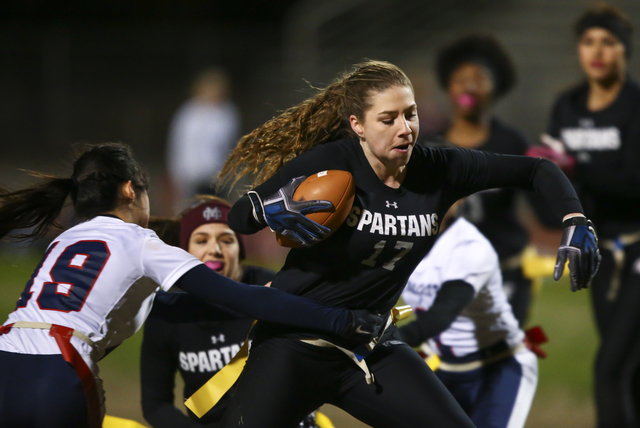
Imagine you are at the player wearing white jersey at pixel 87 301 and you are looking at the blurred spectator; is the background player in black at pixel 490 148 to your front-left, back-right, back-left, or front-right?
front-right

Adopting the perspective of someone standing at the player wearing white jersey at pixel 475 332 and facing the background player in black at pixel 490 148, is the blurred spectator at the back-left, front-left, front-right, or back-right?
front-left

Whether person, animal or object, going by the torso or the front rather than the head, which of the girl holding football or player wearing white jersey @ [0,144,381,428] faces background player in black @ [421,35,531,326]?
the player wearing white jersey

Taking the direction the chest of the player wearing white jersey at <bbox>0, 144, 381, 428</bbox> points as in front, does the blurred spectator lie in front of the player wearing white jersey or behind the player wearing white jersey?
in front

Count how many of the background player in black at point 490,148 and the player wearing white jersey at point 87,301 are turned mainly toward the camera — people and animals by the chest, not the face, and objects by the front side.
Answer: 1

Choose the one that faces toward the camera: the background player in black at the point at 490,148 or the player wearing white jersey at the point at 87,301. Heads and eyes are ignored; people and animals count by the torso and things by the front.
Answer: the background player in black

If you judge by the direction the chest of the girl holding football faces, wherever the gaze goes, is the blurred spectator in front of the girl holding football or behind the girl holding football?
behind

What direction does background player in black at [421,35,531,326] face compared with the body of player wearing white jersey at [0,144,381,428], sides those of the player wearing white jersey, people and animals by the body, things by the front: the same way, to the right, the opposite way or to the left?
the opposite way

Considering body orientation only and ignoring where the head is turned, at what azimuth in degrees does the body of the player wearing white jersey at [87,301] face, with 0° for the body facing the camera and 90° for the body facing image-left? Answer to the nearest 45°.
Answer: approximately 225°

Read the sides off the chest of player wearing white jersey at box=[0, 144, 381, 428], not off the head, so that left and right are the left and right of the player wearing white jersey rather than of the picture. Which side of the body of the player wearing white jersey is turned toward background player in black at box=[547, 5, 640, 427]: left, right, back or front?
front

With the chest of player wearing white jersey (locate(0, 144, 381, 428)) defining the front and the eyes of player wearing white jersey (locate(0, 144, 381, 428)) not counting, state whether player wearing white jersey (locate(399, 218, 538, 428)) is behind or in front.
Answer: in front

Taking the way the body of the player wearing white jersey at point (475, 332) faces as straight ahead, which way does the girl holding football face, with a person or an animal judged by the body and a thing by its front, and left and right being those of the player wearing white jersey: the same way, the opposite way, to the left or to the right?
to the left

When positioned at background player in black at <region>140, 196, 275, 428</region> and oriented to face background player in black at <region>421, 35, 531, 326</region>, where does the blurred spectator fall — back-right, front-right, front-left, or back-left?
front-left

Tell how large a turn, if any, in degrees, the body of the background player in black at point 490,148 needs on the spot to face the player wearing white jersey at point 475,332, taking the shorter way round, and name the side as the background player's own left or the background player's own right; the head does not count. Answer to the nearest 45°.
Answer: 0° — they already face them
